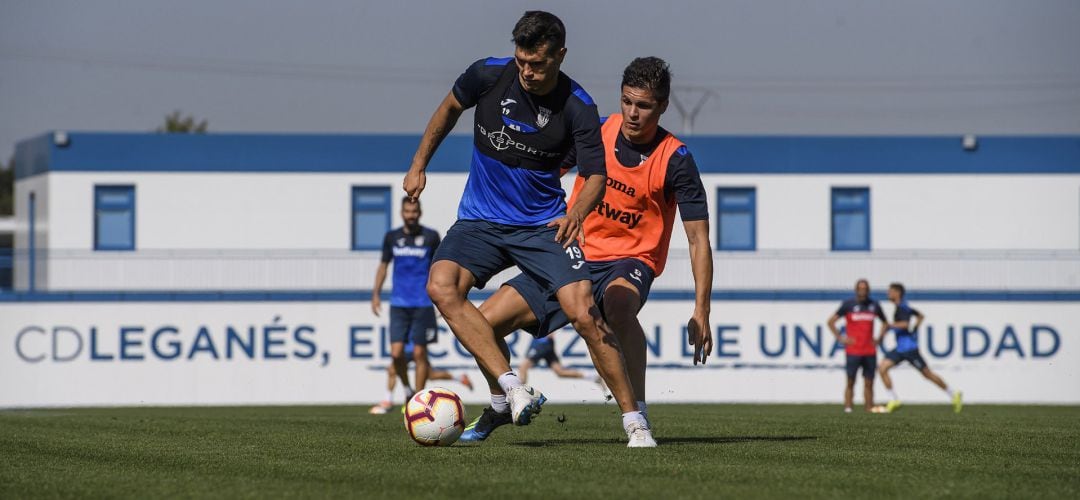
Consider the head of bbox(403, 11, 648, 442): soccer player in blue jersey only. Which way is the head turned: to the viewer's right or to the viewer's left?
to the viewer's left

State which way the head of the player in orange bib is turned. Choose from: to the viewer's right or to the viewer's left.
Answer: to the viewer's left

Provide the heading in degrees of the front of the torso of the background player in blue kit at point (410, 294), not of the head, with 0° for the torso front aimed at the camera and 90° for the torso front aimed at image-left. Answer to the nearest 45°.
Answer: approximately 0°

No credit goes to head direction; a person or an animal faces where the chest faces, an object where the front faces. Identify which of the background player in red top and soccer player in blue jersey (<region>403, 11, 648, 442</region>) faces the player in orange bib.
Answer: the background player in red top

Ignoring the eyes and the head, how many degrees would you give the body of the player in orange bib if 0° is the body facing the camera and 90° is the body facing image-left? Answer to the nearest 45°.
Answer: approximately 45°

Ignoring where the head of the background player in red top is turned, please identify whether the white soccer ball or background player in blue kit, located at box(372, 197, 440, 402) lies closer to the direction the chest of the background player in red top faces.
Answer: the white soccer ball
